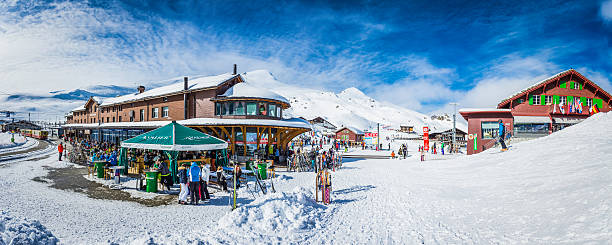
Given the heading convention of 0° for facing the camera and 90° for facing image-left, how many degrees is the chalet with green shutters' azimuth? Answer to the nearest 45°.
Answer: approximately 45°

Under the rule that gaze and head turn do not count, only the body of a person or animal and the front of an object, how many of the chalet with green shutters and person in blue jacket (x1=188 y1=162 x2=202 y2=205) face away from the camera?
1

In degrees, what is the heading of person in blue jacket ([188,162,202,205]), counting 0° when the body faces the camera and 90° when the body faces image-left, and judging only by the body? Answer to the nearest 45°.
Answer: approximately 180°

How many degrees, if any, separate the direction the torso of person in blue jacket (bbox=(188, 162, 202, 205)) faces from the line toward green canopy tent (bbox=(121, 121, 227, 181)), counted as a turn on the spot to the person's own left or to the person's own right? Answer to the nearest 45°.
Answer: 0° — they already face it

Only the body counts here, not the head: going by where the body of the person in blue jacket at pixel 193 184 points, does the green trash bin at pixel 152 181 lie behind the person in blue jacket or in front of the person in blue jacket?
in front

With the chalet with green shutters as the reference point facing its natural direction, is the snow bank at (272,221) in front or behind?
in front

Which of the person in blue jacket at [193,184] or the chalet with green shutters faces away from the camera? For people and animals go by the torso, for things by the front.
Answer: the person in blue jacket
